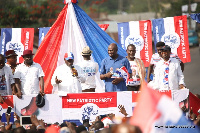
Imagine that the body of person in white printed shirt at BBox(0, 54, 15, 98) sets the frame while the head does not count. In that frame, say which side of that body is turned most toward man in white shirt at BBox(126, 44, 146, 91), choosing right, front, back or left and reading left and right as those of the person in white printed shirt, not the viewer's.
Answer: left

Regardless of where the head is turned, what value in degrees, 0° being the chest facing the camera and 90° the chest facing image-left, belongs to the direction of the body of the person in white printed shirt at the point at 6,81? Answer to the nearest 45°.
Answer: approximately 0°

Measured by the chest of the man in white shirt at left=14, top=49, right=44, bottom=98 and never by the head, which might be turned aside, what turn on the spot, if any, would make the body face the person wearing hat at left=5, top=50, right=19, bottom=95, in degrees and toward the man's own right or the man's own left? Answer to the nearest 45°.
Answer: approximately 135° to the man's own right

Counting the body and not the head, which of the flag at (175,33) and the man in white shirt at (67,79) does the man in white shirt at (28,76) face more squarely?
the man in white shirt

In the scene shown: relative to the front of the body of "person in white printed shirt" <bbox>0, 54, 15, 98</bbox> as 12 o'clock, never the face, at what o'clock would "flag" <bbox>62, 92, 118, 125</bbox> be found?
The flag is roughly at 10 o'clock from the person in white printed shirt.

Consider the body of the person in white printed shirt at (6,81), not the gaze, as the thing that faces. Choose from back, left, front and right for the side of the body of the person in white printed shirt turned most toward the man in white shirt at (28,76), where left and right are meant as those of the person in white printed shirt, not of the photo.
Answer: left
